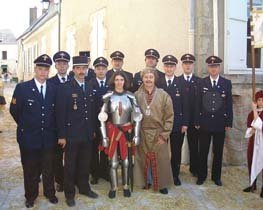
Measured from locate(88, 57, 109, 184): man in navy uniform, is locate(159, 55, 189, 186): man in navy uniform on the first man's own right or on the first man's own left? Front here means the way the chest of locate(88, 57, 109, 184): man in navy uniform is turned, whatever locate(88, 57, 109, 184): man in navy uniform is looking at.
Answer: on the first man's own left

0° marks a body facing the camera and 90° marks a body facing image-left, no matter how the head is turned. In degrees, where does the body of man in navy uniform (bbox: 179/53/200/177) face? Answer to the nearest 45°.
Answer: approximately 0°

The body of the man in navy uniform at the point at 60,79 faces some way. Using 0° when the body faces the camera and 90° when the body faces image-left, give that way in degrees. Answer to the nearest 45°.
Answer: approximately 0°

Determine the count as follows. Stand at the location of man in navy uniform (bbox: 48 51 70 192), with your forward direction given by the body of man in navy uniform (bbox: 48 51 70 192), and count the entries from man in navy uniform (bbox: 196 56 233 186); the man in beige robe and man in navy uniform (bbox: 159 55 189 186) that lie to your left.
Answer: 3

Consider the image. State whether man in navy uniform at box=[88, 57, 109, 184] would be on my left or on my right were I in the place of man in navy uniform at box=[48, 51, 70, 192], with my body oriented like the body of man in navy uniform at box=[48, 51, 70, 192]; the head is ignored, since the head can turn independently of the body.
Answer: on my left
